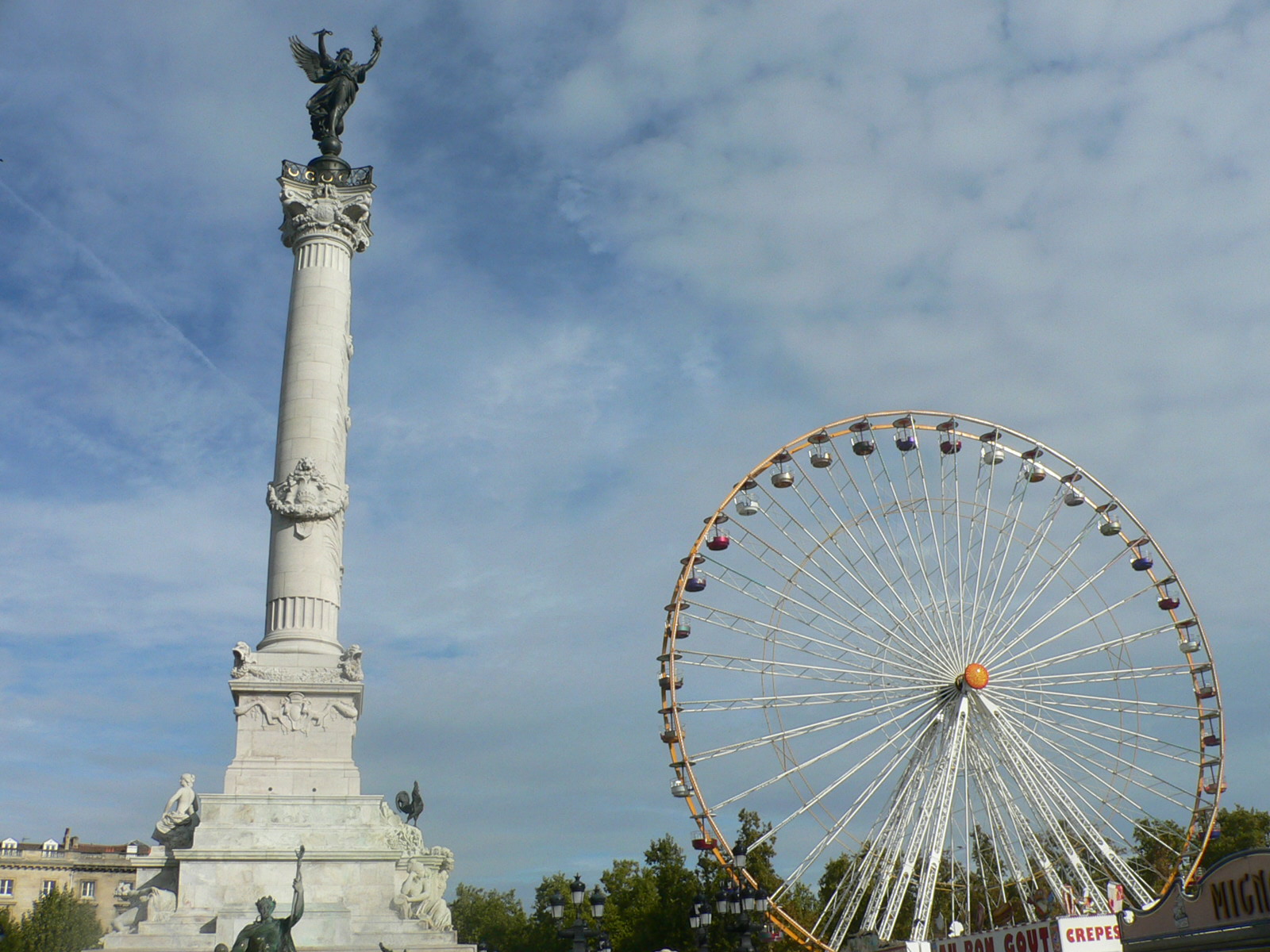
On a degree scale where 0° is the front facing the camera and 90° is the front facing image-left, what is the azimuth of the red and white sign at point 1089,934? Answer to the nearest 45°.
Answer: approximately 0°

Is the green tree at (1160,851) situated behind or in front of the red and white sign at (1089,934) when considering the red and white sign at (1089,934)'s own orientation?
behind

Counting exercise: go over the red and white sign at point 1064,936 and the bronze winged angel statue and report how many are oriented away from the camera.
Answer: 0

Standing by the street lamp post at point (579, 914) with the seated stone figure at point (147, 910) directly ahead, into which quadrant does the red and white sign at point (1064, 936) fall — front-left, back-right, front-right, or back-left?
back-left

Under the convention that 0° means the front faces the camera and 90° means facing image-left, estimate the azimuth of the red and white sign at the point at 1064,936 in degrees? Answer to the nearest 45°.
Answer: approximately 45°

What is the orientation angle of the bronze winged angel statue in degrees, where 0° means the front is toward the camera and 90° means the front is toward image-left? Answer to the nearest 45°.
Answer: approximately 315°

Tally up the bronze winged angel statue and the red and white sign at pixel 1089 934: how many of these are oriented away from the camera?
0

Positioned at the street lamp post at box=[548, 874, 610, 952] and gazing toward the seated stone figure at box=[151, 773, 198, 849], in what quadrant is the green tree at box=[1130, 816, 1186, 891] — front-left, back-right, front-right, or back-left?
back-right

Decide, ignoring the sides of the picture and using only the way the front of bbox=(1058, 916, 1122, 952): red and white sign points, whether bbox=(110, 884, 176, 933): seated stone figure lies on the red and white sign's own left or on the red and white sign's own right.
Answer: on the red and white sign's own right
